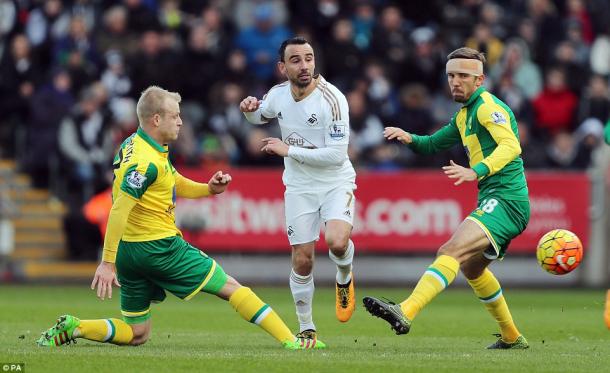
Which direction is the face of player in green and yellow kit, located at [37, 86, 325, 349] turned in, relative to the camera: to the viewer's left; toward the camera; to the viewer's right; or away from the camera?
to the viewer's right

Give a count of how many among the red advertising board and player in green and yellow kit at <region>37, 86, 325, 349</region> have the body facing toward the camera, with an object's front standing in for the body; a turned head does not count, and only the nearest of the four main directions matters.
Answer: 1

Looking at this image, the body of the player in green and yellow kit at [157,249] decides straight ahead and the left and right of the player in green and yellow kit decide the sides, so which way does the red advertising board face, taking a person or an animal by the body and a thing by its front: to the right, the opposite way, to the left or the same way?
to the right

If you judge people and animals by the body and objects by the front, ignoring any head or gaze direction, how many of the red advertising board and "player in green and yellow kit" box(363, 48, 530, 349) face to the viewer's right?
0

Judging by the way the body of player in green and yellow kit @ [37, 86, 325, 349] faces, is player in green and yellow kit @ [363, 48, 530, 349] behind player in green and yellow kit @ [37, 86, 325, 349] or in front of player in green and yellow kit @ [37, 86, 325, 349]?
in front

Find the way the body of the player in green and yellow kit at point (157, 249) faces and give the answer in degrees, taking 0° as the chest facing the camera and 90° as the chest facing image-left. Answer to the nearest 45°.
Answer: approximately 270°

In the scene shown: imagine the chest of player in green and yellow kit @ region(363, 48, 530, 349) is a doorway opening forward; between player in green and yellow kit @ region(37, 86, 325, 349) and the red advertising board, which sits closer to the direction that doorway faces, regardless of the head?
the player in green and yellow kit

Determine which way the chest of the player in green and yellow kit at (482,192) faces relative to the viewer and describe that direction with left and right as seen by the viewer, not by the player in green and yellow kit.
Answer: facing the viewer and to the left of the viewer

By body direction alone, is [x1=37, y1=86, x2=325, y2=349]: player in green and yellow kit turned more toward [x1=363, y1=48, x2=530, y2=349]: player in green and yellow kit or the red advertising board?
the player in green and yellow kit

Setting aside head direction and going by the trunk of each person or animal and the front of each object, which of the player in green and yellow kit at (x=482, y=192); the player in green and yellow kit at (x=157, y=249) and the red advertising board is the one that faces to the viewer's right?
the player in green and yellow kit at (x=157, y=249)

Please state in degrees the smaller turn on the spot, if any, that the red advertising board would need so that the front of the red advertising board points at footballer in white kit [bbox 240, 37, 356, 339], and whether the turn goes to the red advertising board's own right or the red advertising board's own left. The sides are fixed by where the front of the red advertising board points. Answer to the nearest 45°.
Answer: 0° — it already faces them

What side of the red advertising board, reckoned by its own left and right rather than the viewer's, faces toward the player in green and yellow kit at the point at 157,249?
front
